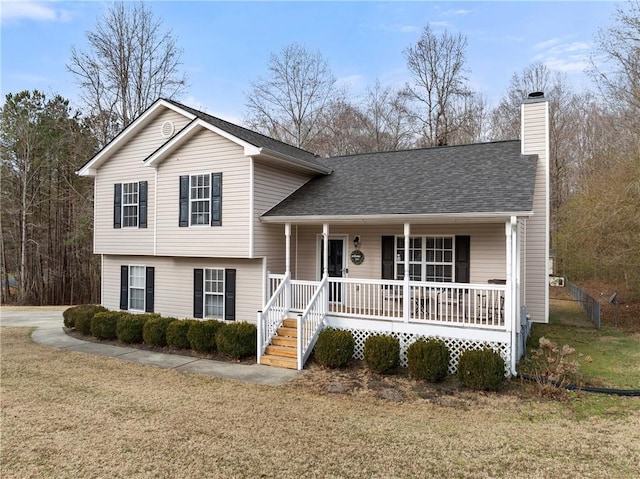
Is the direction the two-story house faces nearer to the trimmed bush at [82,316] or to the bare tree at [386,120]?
the trimmed bush

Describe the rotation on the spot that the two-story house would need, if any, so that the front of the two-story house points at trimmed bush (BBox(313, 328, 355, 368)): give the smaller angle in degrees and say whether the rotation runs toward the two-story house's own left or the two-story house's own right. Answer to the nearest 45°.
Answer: approximately 45° to the two-story house's own left

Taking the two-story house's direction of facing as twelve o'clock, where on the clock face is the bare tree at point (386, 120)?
The bare tree is roughly at 5 o'clock from the two-story house.

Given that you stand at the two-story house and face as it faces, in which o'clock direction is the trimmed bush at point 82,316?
The trimmed bush is roughly at 2 o'clock from the two-story house.

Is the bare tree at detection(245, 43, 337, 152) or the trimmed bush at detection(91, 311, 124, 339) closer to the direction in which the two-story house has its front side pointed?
the trimmed bush

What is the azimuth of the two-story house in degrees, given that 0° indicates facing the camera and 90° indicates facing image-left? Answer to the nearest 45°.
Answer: approximately 45°
